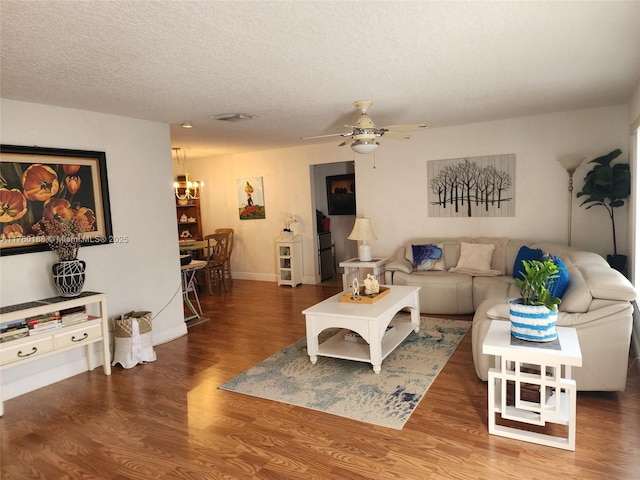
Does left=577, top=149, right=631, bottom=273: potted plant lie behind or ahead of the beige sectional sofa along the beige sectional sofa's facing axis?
behind

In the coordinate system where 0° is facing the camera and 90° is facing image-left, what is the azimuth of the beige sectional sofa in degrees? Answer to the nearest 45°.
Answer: approximately 45°

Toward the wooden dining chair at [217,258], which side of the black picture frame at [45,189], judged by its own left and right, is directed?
left

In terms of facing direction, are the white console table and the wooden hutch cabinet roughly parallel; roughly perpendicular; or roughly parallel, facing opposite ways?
roughly perpendicular

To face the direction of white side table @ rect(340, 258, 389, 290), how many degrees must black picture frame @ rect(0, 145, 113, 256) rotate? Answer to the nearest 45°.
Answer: approximately 45° to its left

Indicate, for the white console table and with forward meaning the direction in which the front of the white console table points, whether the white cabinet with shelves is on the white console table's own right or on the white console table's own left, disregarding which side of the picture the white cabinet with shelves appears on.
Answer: on the white console table's own left

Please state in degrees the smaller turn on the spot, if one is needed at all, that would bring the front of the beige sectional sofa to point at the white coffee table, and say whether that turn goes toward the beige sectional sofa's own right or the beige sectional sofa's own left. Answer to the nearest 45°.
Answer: approximately 45° to the beige sectional sofa's own right

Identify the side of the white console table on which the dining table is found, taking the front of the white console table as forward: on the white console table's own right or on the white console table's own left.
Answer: on the white console table's own left

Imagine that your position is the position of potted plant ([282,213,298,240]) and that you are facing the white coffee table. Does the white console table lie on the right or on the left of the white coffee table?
right

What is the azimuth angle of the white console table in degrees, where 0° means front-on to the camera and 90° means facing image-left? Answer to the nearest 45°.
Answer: approximately 315°

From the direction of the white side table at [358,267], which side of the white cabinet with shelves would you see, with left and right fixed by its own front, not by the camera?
left

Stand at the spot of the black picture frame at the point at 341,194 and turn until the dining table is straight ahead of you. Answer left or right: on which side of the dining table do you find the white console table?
left

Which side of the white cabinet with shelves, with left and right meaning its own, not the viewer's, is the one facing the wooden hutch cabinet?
right
